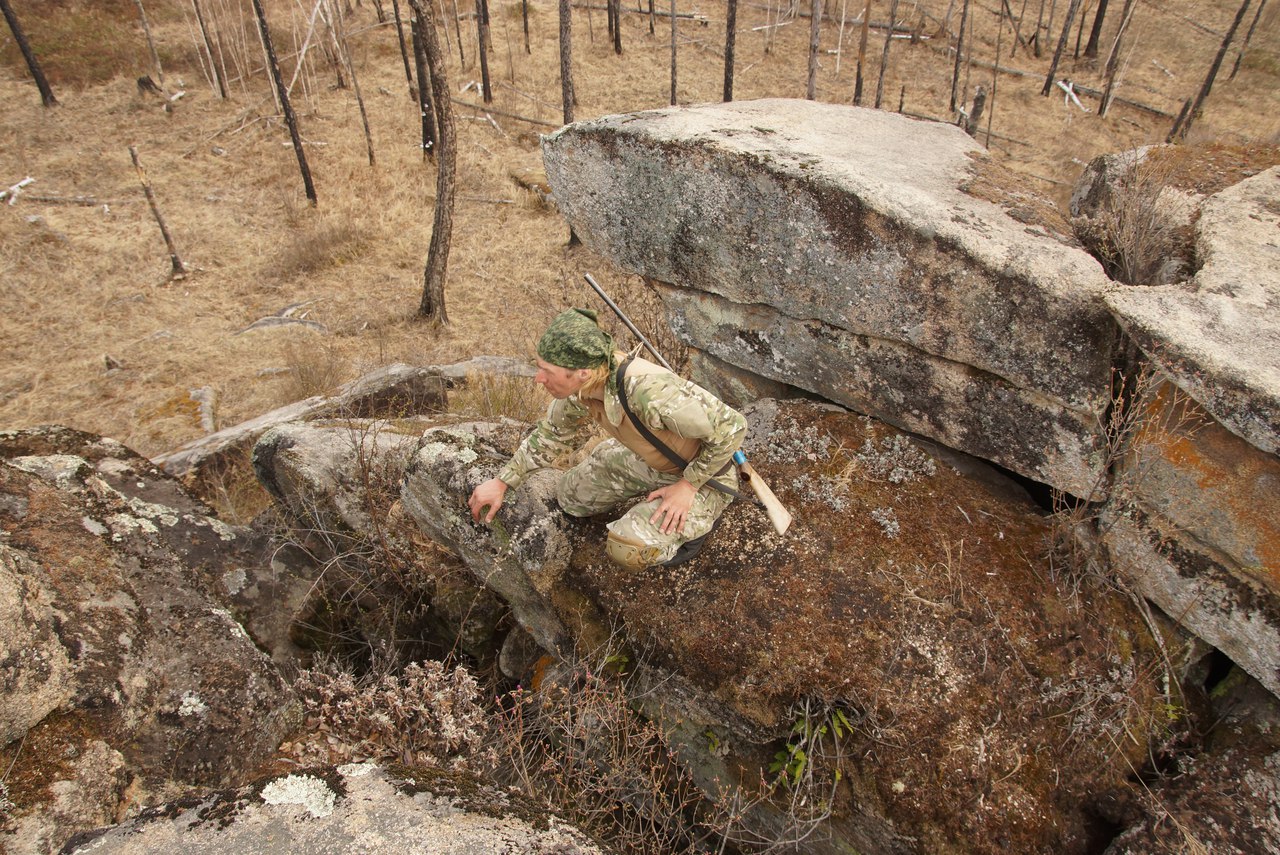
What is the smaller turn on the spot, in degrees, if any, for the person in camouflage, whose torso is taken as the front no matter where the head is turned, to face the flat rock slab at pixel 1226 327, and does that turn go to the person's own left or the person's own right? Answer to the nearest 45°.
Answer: approximately 135° to the person's own left

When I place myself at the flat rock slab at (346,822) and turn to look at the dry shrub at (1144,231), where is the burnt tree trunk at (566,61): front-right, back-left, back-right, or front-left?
front-left

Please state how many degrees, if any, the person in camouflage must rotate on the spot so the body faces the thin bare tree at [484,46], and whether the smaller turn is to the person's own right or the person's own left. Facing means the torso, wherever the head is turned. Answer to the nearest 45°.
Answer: approximately 135° to the person's own right

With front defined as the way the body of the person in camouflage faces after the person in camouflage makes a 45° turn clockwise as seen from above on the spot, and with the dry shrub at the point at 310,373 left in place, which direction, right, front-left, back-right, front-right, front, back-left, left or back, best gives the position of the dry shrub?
front-right

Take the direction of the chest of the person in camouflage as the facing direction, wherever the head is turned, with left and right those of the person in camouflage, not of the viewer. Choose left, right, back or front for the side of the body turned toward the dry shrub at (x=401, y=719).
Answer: front

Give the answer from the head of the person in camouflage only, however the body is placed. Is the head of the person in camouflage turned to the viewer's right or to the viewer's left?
to the viewer's left

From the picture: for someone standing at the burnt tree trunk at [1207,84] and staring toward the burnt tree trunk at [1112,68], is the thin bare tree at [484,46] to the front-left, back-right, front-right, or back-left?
front-left

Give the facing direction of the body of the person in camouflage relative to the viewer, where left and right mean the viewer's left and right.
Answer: facing the viewer and to the left of the viewer

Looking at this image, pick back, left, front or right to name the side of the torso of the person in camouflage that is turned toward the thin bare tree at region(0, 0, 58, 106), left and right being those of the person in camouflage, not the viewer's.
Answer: right

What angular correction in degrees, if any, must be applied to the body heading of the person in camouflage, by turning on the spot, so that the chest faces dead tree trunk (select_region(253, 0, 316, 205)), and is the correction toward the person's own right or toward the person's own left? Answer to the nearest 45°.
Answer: approximately 90° to the person's own right

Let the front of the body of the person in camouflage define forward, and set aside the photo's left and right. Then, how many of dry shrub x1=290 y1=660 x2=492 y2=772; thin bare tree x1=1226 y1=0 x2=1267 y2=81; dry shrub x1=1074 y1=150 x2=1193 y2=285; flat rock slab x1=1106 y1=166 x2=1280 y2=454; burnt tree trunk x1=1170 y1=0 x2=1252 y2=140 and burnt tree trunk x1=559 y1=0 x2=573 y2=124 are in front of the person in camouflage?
1

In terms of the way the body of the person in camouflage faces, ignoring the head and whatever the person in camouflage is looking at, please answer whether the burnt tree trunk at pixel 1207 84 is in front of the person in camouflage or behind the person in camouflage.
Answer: behind

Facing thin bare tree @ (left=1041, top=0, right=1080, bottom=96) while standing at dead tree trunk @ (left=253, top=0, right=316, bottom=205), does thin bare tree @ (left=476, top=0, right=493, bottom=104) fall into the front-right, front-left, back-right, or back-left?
front-left

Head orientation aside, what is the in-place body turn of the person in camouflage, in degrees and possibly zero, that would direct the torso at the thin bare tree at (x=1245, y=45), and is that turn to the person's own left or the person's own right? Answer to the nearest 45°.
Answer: approximately 180°

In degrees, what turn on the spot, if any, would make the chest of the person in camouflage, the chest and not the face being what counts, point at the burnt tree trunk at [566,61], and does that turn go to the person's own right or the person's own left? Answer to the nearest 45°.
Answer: approximately 135° to the person's own right

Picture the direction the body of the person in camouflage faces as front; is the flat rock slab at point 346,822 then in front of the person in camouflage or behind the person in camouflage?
in front

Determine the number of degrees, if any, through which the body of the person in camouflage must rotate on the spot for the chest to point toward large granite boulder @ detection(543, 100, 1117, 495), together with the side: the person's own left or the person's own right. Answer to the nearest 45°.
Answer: approximately 180°
